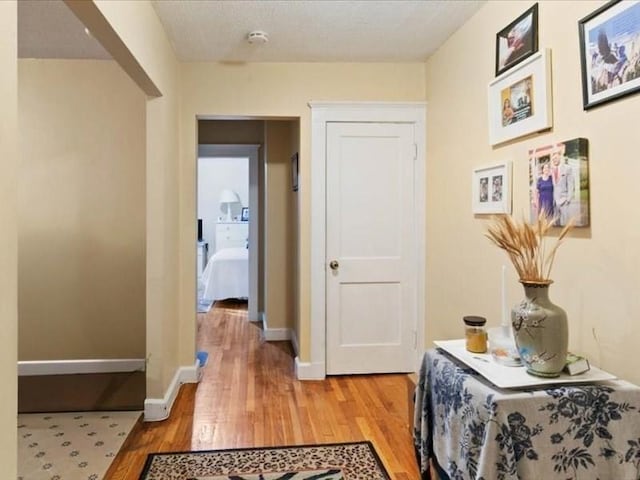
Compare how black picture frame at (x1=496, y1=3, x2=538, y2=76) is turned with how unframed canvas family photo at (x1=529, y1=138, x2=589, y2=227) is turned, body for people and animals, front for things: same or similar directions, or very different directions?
same or similar directions

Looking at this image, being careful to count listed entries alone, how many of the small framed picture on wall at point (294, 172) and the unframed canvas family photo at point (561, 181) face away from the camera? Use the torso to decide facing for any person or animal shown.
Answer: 0

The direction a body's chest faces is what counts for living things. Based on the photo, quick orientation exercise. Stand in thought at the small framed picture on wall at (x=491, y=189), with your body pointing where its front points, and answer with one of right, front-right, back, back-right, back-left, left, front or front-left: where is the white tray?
front-left

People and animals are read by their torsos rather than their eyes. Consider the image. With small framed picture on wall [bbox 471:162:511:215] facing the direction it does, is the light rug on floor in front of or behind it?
in front

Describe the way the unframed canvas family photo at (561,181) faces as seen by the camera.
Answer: facing the viewer and to the left of the viewer

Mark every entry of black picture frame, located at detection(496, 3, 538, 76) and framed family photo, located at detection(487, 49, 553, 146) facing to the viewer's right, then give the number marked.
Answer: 0

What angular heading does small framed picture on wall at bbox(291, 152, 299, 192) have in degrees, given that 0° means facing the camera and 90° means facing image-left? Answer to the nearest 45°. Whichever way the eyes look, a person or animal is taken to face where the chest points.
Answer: approximately 90°

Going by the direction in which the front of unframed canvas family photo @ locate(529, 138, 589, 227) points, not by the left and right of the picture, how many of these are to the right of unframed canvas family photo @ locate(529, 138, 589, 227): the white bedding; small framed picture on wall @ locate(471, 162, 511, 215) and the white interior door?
3

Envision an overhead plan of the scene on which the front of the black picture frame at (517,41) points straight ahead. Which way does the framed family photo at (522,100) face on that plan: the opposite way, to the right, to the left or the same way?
the same way

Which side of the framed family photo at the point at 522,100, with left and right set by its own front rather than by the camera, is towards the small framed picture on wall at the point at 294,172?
right

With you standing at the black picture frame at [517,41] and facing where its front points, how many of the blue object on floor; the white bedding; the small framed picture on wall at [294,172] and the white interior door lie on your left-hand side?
0

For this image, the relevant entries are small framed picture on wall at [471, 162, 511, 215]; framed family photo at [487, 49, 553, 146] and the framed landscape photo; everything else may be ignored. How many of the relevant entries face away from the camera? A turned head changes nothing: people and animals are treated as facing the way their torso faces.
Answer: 0

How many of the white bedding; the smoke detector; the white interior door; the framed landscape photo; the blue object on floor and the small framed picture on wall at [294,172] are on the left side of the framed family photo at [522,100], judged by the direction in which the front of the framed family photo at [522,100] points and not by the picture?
1

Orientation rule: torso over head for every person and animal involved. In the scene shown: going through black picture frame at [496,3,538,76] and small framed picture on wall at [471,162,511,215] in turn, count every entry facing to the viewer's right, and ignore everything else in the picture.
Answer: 0

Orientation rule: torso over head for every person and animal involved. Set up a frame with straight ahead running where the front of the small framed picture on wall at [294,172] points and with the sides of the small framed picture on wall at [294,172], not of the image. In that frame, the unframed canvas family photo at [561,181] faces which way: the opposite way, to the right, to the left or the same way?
the same way

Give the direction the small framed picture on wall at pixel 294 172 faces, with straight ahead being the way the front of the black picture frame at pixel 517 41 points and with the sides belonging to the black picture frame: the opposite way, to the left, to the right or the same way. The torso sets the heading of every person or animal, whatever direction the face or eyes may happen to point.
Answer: the same way

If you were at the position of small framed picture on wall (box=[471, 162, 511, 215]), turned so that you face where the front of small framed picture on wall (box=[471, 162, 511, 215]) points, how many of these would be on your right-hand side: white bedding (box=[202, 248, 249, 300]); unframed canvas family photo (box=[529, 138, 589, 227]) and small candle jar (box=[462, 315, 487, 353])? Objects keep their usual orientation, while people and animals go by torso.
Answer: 1

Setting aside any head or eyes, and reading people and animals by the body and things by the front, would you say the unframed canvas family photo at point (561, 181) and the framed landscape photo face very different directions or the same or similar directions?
same or similar directions
